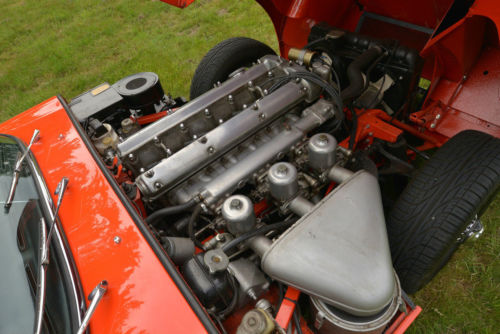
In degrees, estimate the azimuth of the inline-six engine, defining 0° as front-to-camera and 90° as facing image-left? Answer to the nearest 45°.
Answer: approximately 225°
